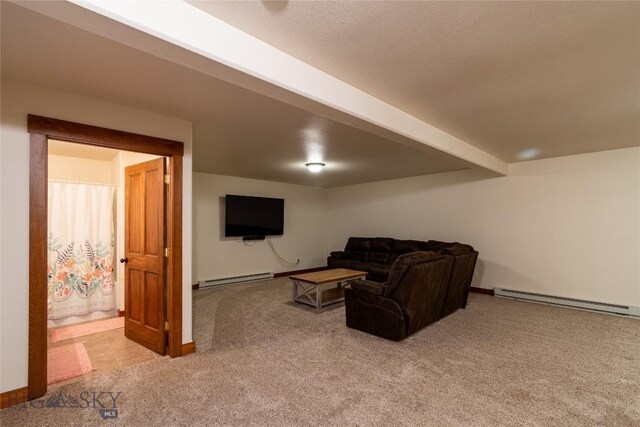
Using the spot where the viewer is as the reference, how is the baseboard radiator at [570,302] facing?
facing the viewer and to the left of the viewer

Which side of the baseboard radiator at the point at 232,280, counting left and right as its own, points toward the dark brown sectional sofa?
front

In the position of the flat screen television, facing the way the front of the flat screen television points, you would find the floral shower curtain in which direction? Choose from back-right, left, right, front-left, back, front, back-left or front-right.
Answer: right

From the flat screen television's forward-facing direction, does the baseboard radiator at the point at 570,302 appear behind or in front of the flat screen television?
in front

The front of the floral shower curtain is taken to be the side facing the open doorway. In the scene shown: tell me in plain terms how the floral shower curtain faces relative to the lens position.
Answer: facing the viewer and to the right of the viewer

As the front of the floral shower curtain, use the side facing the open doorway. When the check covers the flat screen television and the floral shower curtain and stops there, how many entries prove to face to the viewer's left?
0

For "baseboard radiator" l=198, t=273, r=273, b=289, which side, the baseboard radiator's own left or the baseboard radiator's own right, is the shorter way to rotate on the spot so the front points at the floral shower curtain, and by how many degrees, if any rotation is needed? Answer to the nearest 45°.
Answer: approximately 90° to the baseboard radiator's own right

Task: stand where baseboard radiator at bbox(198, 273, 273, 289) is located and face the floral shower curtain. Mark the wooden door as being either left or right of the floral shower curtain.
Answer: left
